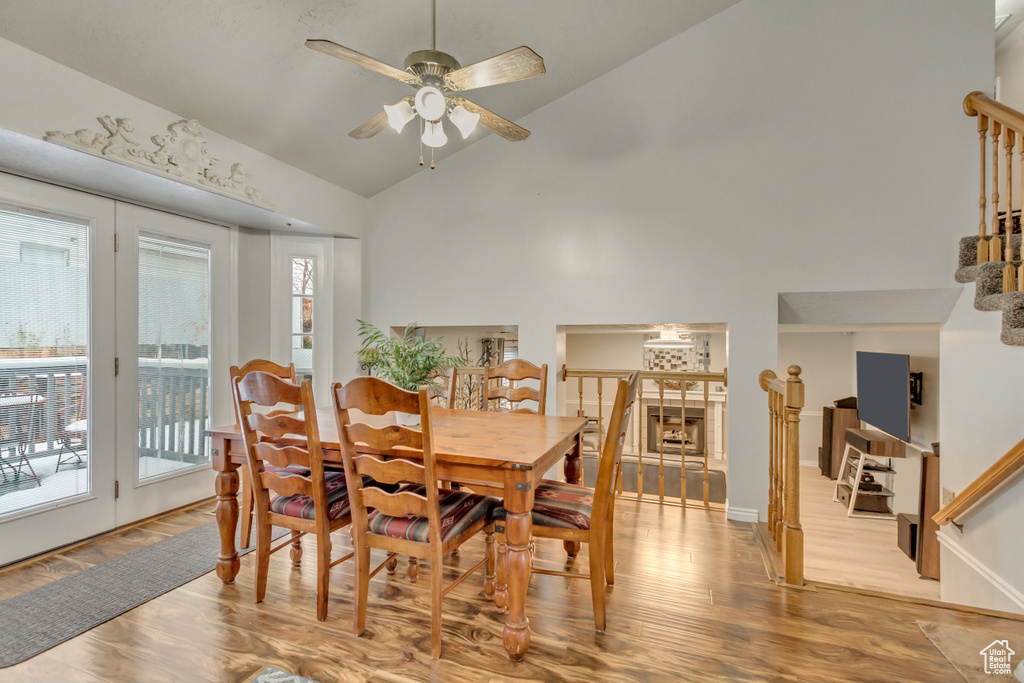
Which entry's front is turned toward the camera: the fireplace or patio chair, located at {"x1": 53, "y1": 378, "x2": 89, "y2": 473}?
the fireplace

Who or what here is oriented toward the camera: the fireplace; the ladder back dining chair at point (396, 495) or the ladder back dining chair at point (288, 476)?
the fireplace

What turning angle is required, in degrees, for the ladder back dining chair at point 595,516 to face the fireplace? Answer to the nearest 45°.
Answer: approximately 90° to its right

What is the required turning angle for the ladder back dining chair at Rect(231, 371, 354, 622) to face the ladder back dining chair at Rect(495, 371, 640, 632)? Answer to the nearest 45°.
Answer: approximately 90° to its right

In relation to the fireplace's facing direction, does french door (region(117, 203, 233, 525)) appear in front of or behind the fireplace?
in front

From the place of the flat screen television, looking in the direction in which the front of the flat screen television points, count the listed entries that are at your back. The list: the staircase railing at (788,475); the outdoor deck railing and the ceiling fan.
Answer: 0

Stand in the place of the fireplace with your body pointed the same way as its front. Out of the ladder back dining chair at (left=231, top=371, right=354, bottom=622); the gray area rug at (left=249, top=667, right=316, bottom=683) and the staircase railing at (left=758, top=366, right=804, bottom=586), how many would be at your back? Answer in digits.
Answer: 0

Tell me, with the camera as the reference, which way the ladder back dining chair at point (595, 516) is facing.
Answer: facing to the left of the viewer

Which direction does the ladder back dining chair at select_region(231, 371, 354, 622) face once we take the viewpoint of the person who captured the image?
facing away from the viewer and to the right of the viewer

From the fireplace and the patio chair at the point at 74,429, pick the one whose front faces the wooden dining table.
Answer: the fireplace

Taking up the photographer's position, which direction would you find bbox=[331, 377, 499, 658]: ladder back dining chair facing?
facing away from the viewer and to the right of the viewer

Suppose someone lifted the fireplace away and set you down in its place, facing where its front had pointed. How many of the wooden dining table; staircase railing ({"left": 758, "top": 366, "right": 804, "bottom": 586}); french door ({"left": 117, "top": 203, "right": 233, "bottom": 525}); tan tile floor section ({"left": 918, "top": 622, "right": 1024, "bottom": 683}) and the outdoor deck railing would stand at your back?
0

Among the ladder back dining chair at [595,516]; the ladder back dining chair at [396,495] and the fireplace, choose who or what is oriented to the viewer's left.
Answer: the ladder back dining chair at [595,516]

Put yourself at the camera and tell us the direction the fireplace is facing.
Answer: facing the viewer

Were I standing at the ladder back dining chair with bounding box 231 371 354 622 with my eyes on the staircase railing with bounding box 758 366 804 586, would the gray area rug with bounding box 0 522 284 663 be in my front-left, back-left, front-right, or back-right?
back-left
